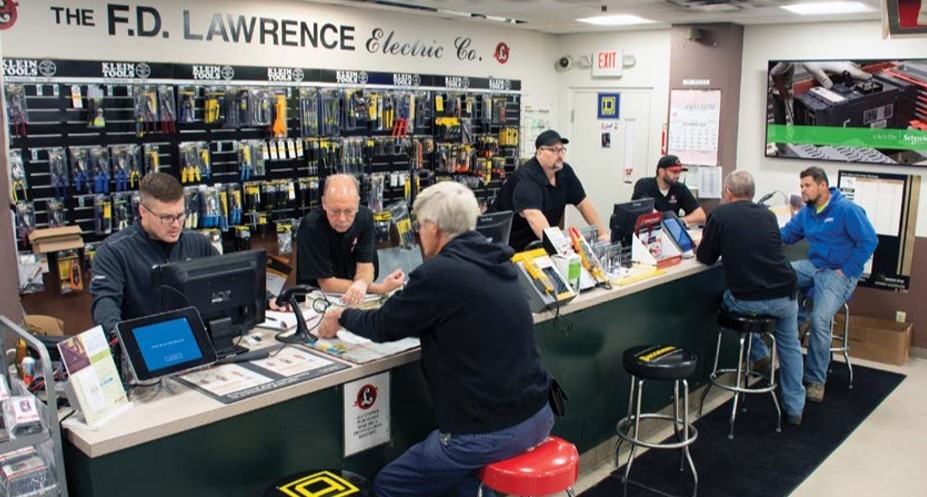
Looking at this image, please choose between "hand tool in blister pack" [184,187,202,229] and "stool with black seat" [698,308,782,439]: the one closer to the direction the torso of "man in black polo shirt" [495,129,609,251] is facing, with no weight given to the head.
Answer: the stool with black seat

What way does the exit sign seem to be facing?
toward the camera

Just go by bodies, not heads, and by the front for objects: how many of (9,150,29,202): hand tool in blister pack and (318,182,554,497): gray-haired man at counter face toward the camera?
1

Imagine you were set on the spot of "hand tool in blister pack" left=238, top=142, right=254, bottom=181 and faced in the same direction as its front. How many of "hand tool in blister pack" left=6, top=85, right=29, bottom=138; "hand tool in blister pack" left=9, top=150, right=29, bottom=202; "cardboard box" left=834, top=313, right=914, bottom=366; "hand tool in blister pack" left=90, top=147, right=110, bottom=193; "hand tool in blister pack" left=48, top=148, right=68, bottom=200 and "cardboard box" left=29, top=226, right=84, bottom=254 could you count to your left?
1

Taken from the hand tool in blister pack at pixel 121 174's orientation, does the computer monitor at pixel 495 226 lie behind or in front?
in front

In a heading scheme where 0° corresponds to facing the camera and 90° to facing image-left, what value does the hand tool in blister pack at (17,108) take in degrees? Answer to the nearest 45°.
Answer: approximately 0°

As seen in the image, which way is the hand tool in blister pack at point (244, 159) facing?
toward the camera

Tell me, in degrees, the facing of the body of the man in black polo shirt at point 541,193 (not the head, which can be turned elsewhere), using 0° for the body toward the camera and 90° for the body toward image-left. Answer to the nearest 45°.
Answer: approximately 315°

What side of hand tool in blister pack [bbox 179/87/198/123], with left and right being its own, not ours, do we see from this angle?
front

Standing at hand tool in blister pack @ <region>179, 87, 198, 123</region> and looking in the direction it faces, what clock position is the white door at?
The white door is roughly at 8 o'clock from the hand tool in blister pack.

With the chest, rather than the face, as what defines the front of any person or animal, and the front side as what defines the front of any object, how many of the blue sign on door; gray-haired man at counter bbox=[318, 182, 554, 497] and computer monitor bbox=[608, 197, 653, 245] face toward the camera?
1

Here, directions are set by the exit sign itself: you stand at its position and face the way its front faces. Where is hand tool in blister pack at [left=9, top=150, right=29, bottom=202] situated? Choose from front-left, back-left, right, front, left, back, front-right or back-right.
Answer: front-right

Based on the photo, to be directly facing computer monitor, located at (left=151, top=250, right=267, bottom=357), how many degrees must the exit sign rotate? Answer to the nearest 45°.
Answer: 0° — it already faces it

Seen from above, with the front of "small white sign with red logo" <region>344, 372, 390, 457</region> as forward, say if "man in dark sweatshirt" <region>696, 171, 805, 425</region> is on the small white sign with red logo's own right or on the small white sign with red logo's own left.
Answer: on the small white sign with red logo's own left

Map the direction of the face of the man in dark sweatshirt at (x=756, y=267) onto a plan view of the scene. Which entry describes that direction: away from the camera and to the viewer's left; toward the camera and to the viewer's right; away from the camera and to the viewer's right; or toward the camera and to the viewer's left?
away from the camera and to the viewer's left

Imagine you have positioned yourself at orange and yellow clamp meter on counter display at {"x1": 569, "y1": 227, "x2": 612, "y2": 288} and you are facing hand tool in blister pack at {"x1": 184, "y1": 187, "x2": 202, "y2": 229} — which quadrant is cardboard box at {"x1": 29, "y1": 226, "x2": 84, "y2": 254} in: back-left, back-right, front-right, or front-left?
front-left

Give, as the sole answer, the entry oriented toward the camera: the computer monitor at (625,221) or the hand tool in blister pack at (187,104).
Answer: the hand tool in blister pack

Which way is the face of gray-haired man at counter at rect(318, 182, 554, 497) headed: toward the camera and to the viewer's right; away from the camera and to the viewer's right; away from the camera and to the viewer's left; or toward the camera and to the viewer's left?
away from the camera and to the viewer's left

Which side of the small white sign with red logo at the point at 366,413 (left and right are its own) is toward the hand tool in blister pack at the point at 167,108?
back
